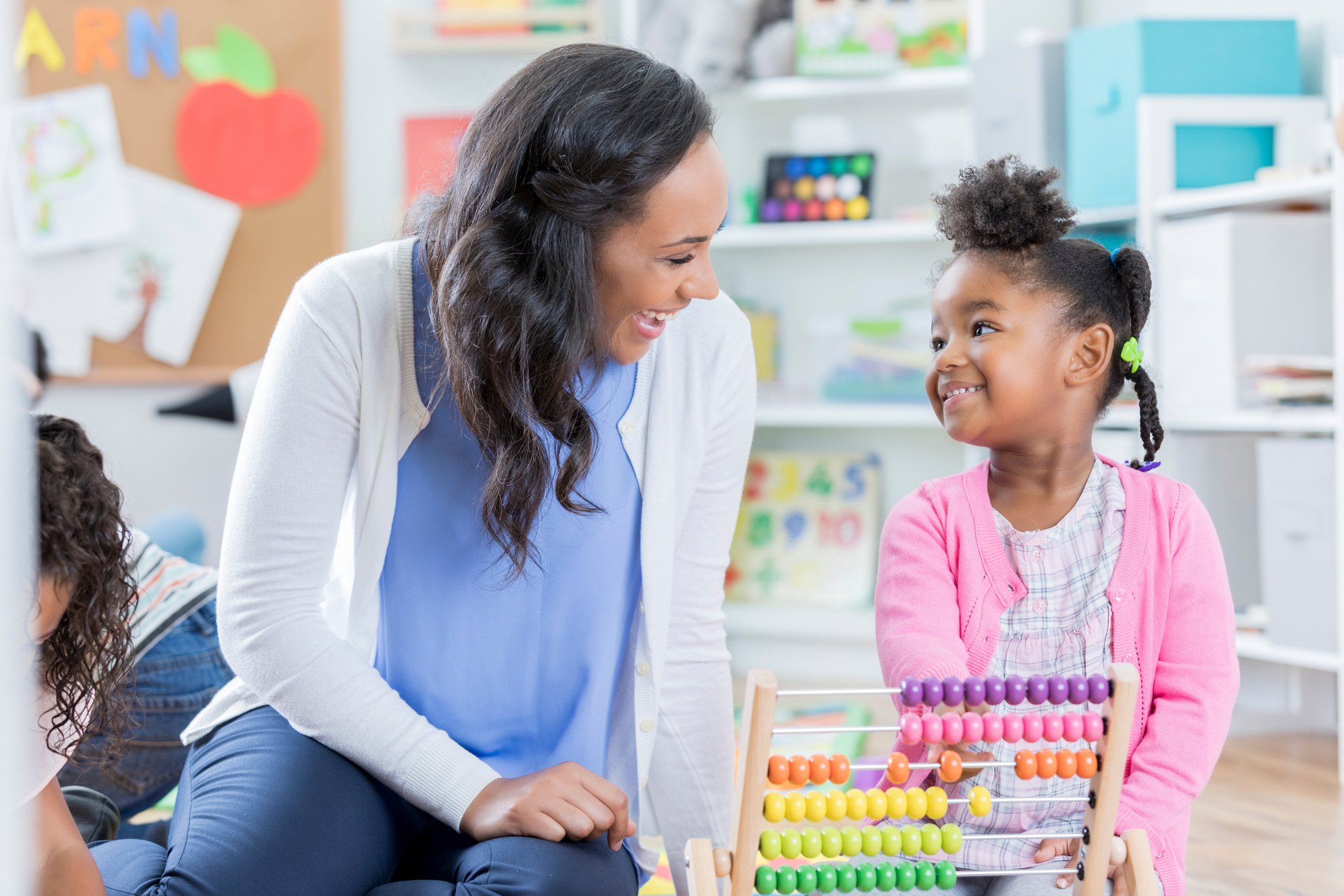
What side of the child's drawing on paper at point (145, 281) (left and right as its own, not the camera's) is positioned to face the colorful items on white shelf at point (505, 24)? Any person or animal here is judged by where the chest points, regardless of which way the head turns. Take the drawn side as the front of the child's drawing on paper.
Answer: left

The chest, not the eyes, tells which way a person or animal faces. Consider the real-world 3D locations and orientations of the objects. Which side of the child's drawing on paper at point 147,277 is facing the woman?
front

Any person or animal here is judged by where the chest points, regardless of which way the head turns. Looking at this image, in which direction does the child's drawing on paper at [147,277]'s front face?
toward the camera

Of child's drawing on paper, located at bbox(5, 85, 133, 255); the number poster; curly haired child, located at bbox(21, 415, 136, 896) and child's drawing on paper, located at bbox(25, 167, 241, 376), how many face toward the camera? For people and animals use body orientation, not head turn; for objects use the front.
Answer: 3

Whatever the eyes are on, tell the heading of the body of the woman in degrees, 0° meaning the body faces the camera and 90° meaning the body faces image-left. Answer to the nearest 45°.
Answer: approximately 315°

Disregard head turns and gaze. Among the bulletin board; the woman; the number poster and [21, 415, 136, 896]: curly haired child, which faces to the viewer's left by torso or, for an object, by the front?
the curly haired child

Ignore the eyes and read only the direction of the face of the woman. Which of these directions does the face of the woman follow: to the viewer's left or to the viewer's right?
to the viewer's right

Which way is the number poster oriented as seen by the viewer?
toward the camera

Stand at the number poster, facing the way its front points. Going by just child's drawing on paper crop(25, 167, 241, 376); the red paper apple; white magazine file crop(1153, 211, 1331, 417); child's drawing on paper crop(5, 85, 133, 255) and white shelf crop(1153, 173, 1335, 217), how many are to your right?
3

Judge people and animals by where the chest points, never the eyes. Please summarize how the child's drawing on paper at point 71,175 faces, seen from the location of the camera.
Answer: facing the viewer

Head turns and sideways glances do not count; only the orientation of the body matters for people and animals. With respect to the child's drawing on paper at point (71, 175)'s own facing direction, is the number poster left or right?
on its left

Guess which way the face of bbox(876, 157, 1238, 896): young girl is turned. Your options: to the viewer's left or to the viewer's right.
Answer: to the viewer's left

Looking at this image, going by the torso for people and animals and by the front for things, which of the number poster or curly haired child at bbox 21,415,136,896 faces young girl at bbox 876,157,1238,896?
the number poster

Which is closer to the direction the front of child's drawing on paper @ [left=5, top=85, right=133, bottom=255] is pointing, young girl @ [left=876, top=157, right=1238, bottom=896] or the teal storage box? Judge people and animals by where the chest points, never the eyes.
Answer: the young girl

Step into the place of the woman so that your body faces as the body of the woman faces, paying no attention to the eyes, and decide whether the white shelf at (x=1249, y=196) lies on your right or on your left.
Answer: on your left

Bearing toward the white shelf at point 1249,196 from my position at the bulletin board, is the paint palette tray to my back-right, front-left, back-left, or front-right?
front-left

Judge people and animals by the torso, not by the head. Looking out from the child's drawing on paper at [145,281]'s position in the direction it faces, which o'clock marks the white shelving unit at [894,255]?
The white shelving unit is roughly at 10 o'clock from the child's drawing on paper.
